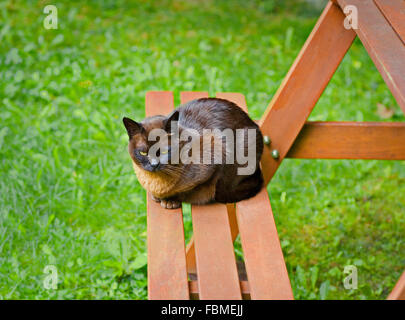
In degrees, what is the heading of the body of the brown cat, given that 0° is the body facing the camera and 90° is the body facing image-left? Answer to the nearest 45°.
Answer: approximately 45°
